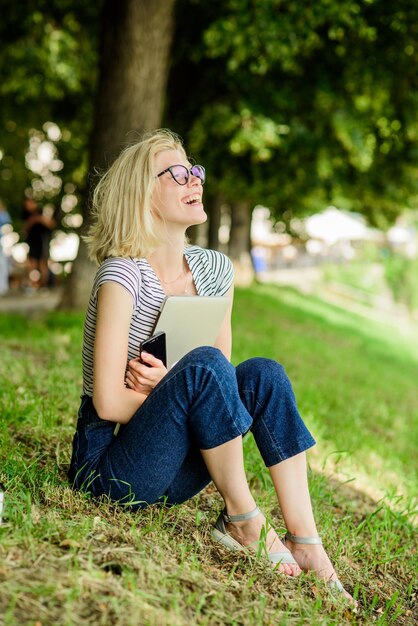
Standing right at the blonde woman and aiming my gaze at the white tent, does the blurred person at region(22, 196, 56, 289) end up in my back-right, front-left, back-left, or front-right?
front-left

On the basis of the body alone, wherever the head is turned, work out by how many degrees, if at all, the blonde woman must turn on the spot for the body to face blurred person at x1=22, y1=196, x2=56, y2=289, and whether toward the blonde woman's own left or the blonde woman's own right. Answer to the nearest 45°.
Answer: approximately 135° to the blonde woman's own left

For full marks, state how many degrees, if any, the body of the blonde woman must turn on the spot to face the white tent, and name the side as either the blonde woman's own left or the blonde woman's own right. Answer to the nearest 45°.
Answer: approximately 135° to the blonde woman's own left

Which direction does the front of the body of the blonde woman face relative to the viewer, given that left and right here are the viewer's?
facing the viewer and to the right of the viewer
